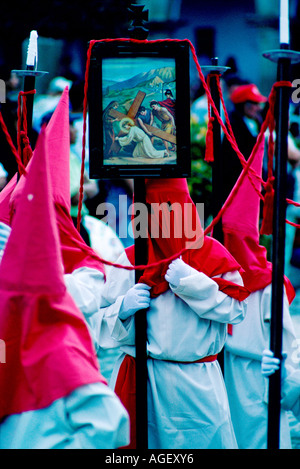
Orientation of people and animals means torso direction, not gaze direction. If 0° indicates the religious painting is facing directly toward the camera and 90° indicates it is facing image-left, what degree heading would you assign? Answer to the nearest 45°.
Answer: approximately 0°

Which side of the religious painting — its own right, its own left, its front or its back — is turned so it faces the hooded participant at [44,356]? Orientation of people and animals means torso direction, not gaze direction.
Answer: front

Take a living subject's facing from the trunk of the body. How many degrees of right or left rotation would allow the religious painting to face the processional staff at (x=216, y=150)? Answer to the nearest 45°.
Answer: approximately 135° to its left
